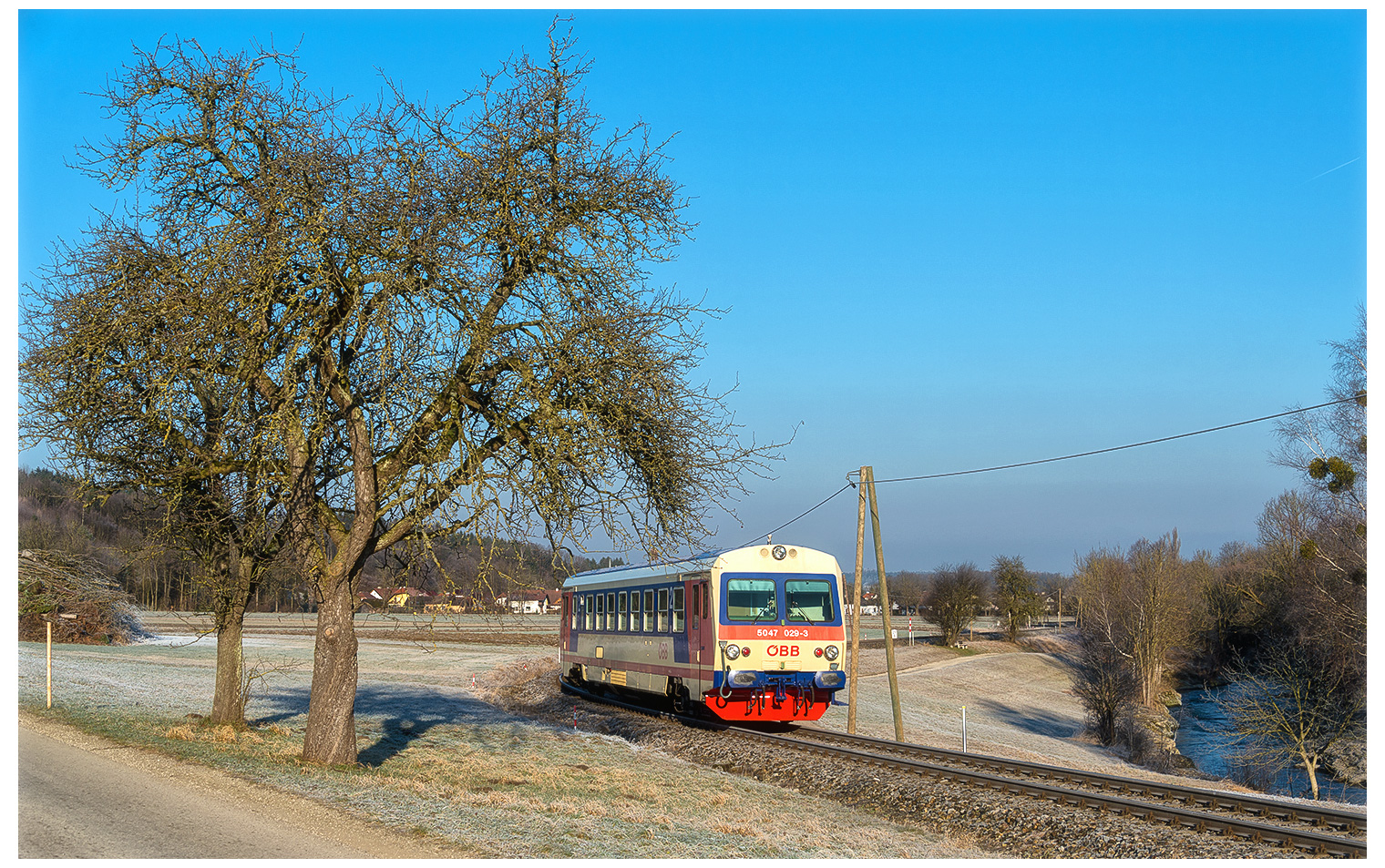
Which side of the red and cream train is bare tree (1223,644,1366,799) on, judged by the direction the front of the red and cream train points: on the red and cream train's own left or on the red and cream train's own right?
on the red and cream train's own left

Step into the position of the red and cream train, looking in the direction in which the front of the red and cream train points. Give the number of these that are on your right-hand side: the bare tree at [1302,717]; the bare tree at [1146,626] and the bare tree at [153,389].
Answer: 1

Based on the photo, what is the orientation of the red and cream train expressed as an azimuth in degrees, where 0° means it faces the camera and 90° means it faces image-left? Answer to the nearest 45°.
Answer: approximately 315°

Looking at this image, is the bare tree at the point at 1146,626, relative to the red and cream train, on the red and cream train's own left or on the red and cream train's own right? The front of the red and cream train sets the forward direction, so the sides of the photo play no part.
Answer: on the red and cream train's own left

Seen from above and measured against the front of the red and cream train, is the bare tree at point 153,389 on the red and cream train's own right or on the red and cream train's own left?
on the red and cream train's own right

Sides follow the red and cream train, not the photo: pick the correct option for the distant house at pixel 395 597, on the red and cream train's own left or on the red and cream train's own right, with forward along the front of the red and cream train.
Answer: on the red and cream train's own right
